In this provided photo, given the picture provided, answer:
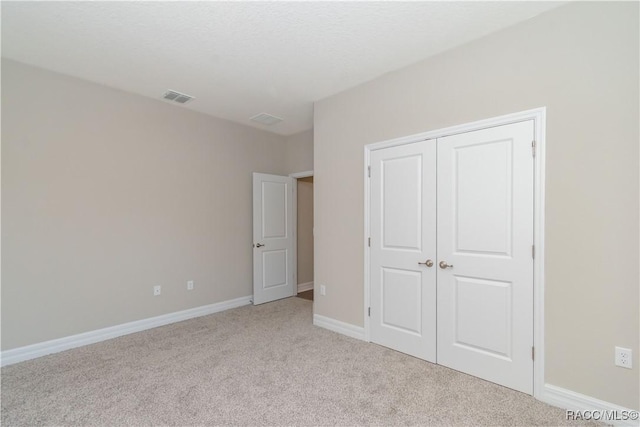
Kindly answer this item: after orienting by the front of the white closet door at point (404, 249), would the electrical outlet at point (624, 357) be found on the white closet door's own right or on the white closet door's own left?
on the white closet door's own left

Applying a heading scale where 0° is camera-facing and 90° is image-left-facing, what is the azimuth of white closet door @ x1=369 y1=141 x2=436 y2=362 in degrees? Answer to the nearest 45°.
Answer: approximately 45°

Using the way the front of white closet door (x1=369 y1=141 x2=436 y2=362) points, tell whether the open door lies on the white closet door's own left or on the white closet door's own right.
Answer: on the white closet door's own right

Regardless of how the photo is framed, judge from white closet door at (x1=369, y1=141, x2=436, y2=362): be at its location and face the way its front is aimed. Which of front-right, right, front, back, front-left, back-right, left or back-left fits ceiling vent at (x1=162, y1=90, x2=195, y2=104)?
front-right

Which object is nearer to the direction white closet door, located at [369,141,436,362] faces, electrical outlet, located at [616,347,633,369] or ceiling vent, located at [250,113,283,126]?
the ceiling vent

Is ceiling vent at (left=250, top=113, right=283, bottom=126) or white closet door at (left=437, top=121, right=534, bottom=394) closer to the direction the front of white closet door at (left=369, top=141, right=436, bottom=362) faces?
the ceiling vent

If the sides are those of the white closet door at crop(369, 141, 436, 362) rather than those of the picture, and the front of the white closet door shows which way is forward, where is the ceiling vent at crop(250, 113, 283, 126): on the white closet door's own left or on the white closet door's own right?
on the white closet door's own right
